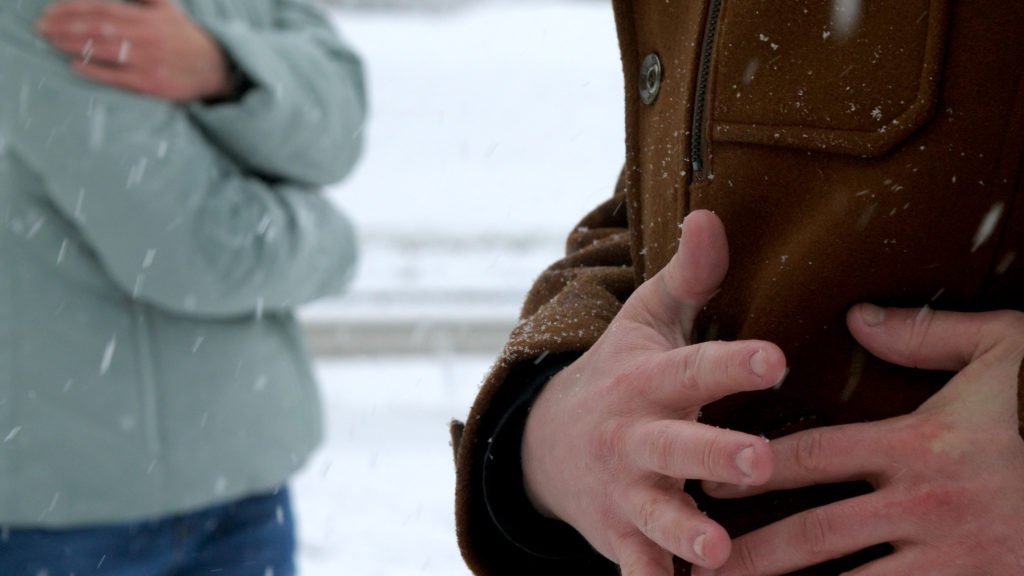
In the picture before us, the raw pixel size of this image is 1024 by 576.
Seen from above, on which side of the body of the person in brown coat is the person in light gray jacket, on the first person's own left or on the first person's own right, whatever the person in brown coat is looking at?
on the first person's own right

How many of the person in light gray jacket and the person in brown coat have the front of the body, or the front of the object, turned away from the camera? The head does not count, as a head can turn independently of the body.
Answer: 0

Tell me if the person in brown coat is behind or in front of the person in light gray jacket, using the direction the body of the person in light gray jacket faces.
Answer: in front

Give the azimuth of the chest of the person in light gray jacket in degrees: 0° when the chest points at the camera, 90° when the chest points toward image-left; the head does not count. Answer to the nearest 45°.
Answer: approximately 315°

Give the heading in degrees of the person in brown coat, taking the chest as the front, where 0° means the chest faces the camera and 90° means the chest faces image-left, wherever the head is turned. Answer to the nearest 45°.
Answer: approximately 45°
